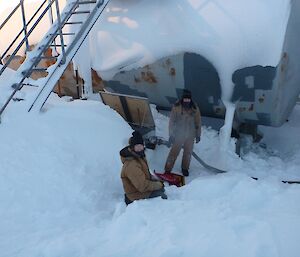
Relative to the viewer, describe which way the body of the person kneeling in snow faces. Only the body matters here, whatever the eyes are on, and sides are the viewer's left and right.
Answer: facing to the right of the viewer

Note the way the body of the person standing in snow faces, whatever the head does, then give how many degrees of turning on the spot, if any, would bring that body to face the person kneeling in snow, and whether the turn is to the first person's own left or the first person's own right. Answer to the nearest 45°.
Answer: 0° — they already face them

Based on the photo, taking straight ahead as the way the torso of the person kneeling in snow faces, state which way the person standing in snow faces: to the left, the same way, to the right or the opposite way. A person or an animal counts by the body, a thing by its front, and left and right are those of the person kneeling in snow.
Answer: to the right

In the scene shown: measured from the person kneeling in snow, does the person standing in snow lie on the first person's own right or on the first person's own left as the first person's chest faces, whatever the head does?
on the first person's own left

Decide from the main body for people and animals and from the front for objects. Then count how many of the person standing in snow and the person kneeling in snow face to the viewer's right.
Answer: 1

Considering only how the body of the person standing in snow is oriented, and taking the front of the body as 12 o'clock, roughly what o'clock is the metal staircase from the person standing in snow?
The metal staircase is roughly at 3 o'clock from the person standing in snow.

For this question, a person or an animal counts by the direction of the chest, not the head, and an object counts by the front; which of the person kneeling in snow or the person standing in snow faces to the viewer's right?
the person kneeling in snow

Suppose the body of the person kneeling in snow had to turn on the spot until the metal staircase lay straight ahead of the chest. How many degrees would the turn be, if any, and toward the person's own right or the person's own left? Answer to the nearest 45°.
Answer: approximately 135° to the person's own left
